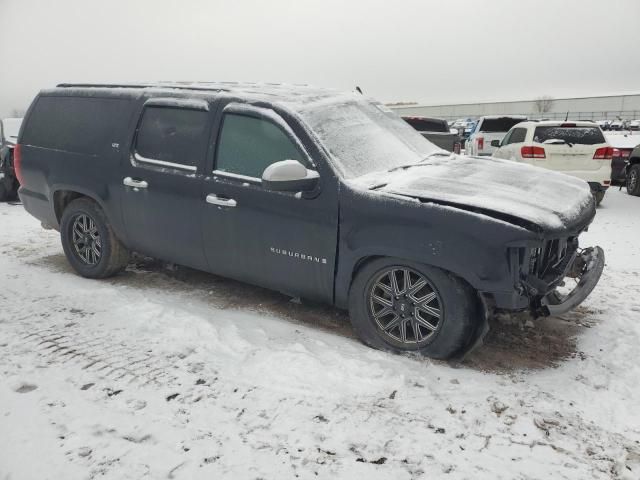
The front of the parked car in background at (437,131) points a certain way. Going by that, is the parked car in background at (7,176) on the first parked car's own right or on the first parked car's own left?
on the first parked car's own left

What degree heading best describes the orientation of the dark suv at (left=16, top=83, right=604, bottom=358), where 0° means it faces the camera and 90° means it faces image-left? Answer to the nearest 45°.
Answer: approximately 315°

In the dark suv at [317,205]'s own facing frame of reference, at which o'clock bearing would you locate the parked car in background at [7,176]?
The parked car in background is roughly at 6 o'clock from the dark suv.

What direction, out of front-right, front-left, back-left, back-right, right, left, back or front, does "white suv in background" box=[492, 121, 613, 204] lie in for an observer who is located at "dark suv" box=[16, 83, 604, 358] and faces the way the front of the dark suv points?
left

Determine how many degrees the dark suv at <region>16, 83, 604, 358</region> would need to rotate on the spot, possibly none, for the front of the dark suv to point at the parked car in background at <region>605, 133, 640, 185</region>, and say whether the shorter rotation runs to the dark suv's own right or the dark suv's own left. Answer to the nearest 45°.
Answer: approximately 90° to the dark suv's own left

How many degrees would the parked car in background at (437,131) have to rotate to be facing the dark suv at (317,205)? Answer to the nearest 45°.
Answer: approximately 180°

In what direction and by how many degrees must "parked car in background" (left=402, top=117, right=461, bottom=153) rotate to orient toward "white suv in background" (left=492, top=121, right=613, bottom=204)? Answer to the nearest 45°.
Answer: approximately 135° to its right

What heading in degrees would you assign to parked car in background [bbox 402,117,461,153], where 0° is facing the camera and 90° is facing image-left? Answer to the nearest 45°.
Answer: approximately 180°

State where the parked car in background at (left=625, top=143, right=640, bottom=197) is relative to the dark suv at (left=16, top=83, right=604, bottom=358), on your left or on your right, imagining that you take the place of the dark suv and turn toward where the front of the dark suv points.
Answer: on your left

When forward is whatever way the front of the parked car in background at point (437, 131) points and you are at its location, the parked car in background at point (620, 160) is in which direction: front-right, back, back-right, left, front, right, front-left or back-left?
right

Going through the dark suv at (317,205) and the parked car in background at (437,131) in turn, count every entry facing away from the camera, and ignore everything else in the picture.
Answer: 1

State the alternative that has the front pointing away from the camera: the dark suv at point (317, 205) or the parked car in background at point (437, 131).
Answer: the parked car in background
